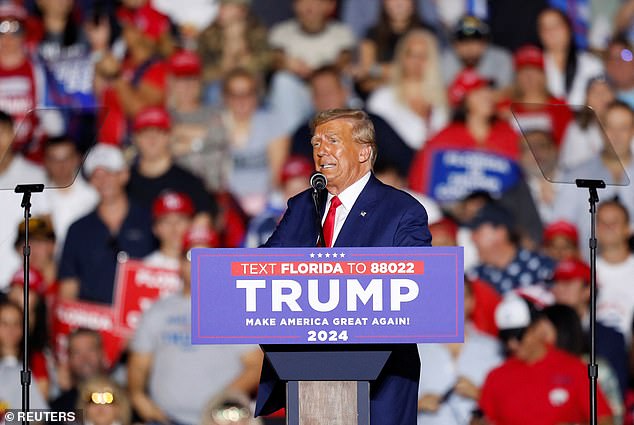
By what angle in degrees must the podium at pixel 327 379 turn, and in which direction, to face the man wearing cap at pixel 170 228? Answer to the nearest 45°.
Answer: approximately 180°

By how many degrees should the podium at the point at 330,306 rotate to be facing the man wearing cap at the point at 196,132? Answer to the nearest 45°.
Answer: approximately 180°

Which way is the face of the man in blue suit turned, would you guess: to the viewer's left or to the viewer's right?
to the viewer's left

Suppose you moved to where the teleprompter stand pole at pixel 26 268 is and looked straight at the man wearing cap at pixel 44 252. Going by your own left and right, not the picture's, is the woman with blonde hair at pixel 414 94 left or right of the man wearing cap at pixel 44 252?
right

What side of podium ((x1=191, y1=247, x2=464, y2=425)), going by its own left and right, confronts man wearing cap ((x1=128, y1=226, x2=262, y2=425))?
back

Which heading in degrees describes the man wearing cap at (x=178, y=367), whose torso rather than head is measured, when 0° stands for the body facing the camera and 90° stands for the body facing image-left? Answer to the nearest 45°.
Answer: approximately 0°
